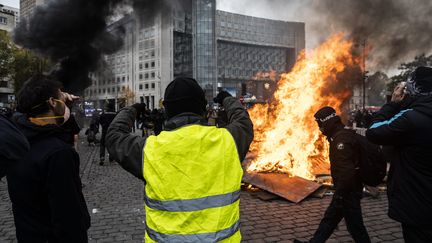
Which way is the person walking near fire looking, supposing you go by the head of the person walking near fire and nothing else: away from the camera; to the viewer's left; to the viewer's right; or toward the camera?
to the viewer's left

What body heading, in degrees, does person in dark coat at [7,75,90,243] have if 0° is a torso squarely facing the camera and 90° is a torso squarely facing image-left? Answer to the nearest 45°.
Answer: approximately 225°

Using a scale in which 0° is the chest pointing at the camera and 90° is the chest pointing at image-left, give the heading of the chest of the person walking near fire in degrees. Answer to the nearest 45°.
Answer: approximately 90°

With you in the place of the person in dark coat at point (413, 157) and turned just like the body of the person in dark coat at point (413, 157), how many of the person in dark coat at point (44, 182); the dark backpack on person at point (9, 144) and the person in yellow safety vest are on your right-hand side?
0

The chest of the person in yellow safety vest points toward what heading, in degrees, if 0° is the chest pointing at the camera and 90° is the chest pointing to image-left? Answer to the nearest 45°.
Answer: approximately 180°

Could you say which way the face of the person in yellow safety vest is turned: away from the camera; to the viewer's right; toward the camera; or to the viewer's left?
away from the camera

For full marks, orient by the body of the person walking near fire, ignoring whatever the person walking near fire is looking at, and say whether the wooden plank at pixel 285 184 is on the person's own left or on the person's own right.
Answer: on the person's own right

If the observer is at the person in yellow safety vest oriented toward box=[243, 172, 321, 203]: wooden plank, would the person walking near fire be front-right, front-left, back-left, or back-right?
front-right

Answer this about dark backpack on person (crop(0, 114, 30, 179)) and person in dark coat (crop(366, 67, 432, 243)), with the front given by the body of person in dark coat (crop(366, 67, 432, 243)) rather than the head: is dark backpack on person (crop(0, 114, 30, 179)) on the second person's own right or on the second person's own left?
on the second person's own left

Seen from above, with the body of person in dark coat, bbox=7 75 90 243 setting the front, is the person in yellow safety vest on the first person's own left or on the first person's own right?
on the first person's own right

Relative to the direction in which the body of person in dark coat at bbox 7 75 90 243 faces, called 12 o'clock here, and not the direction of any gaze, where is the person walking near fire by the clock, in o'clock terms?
The person walking near fire is roughly at 1 o'clock from the person in dark coat.

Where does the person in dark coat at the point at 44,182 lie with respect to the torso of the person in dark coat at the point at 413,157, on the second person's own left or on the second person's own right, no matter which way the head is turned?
on the second person's own left

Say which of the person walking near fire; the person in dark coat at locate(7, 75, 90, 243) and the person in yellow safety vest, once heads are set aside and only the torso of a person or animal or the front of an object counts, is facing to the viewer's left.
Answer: the person walking near fire

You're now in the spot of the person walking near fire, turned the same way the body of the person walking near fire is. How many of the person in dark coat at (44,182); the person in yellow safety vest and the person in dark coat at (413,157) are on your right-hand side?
0

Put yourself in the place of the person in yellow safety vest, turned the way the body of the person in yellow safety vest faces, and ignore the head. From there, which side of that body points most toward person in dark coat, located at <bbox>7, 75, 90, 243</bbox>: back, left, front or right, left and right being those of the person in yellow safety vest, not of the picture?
left

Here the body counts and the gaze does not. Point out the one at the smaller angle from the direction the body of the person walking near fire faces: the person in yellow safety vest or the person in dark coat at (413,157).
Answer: the person in yellow safety vest

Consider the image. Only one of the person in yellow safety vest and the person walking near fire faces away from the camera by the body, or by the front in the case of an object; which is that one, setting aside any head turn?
the person in yellow safety vest
